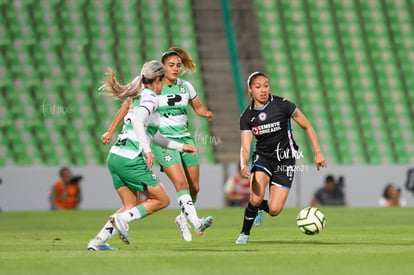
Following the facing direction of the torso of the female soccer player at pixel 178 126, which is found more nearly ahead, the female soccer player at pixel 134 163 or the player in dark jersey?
the female soccer player

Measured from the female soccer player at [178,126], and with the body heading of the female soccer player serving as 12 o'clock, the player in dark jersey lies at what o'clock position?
The player in dark jersey is roughly at 10 o'clock from the female soccer player.

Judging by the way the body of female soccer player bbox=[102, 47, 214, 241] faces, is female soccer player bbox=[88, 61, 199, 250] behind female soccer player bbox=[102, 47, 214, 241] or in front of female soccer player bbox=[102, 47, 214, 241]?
in front

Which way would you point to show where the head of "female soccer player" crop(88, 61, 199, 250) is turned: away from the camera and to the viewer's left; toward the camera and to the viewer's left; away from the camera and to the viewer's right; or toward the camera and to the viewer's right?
away from the camera and to the viewer's right

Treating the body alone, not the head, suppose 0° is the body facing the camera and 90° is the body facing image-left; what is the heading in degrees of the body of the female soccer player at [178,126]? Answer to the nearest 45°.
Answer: approximately 0°

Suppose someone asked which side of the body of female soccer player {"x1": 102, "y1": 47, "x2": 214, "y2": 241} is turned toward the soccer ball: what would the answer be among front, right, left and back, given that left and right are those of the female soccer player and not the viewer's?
left

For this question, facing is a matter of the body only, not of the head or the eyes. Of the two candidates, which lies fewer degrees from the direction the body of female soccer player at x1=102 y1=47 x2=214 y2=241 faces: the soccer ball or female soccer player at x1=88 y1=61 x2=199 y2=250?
the female soccer player
